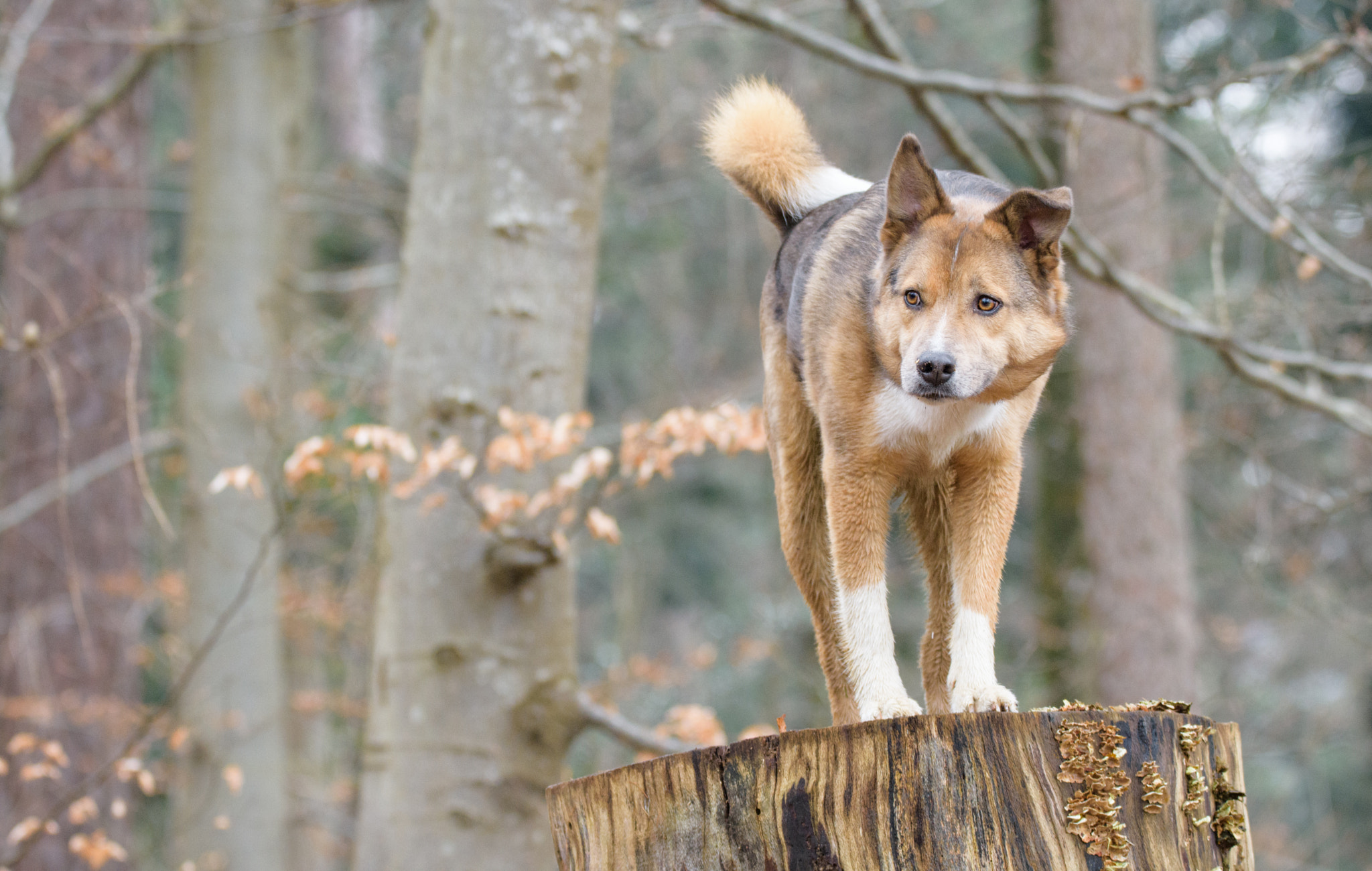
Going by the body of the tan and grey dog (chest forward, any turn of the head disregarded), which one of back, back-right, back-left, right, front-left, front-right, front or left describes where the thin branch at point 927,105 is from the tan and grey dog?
back

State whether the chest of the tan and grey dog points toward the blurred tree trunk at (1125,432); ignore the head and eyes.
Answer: no

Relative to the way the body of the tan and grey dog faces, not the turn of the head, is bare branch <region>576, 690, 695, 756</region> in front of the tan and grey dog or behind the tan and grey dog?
behind

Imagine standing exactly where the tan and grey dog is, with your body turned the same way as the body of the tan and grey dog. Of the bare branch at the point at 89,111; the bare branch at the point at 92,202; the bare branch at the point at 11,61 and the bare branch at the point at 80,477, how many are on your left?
0

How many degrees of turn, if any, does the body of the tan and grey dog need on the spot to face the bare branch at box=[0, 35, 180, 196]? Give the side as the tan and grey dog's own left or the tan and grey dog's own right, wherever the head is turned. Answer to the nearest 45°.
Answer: approximately 135° to the tan and grey dog's own right

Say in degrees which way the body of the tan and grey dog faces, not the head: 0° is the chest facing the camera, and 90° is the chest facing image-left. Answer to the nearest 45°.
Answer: approximately 0°

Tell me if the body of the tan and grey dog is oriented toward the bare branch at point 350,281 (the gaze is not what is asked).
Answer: no

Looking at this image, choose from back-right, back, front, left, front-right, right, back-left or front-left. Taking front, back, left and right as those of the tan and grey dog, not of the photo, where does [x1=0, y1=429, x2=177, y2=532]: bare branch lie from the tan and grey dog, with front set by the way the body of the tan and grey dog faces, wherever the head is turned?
back-right
